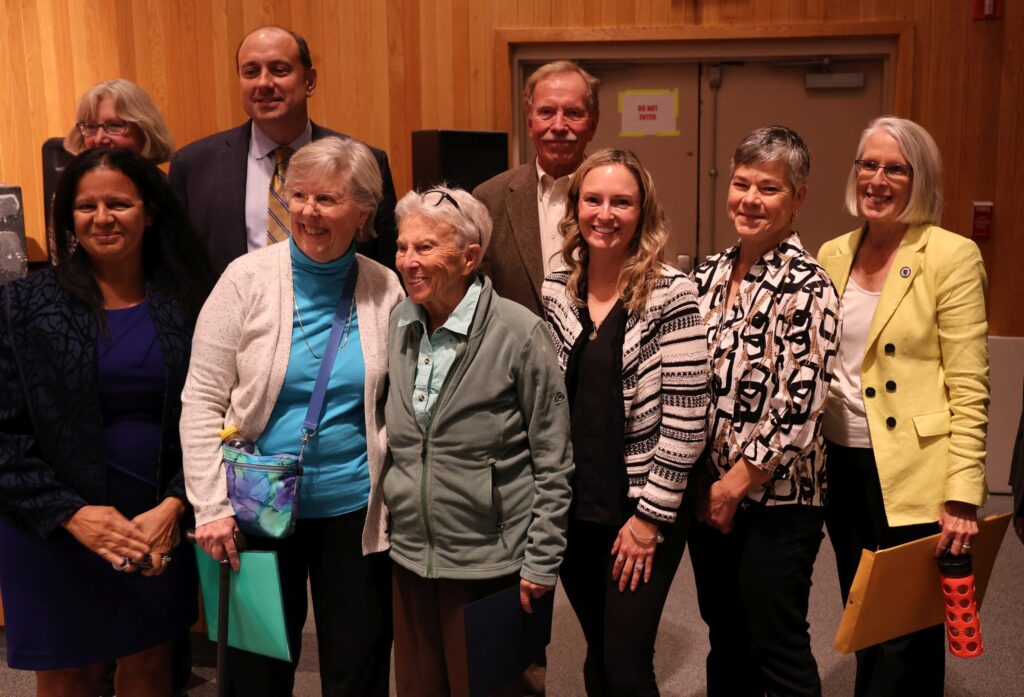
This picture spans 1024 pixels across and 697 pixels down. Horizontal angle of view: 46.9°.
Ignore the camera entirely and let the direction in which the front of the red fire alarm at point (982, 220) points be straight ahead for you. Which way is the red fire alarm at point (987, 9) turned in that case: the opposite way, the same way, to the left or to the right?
the same way

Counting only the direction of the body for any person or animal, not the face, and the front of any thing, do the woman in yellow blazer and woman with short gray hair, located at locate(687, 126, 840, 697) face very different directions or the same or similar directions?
same or similar directions

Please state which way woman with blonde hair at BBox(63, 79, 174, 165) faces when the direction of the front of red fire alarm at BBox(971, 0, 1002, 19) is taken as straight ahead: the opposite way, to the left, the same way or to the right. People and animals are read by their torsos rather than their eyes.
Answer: the same way

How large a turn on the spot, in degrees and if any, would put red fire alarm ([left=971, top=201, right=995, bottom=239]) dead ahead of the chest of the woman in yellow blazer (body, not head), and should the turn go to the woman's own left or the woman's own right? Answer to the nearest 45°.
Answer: approximately 135° to the woman's own right

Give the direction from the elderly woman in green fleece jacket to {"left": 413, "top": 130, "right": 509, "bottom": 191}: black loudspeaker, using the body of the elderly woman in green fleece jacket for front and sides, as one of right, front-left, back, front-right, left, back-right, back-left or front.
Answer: back-right

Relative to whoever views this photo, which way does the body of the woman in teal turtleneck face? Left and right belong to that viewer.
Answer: facing the viewer

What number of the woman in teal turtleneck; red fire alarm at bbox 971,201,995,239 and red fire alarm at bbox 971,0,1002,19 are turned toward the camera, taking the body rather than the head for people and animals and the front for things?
3

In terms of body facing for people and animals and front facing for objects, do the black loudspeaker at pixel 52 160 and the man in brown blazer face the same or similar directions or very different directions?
same or similar directions

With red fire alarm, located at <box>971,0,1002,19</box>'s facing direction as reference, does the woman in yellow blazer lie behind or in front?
in front

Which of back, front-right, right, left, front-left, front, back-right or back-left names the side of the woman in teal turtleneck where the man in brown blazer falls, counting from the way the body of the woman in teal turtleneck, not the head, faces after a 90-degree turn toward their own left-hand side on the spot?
front-left

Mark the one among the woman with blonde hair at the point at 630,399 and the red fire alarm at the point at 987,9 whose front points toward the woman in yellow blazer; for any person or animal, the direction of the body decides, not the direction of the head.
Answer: the red fire alarm

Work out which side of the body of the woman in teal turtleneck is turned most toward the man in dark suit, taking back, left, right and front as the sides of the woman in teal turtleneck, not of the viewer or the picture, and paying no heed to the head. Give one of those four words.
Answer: back

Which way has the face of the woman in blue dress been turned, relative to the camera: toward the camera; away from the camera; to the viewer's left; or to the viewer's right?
toward the camera

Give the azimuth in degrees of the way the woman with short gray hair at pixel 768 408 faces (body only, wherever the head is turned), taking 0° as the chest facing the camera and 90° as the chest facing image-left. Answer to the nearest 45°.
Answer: approximately 45°

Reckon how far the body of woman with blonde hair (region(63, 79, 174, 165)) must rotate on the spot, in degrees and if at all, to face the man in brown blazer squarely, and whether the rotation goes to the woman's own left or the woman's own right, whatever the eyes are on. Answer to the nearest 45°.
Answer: approximately 90° to the woman's own left

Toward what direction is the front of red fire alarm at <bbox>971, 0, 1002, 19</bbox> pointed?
toward the camera

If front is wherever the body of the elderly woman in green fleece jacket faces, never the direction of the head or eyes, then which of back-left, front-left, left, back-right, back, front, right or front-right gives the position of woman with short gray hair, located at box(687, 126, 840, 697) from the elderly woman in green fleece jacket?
back-left

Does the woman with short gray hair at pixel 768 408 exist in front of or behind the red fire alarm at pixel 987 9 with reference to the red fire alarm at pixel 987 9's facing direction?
in front
